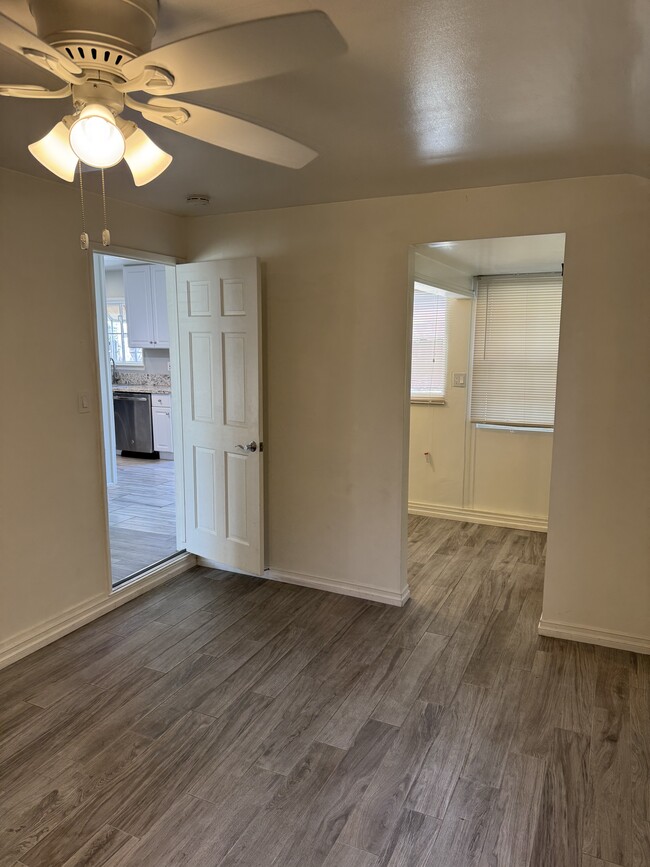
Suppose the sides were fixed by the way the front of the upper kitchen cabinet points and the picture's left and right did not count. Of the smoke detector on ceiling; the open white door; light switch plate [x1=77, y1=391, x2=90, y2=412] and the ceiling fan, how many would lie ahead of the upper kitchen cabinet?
4

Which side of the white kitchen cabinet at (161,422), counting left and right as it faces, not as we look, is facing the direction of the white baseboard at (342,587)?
front

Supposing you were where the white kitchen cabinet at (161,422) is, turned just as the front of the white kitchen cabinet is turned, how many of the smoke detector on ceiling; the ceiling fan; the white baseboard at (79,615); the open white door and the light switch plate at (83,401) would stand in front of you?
5

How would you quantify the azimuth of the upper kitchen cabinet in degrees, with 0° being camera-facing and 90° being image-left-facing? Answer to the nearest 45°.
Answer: approximately 0°

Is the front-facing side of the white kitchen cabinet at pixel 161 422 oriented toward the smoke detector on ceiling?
yes

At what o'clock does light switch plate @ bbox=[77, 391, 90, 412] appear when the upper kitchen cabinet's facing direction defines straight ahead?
The light switch plate is roughly at 12 o'clock from the upper kitchen cabinet.

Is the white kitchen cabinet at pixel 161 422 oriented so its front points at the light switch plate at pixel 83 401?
yes

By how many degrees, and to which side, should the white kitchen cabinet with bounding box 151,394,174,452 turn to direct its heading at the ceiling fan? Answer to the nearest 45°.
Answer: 0° — it already faces it

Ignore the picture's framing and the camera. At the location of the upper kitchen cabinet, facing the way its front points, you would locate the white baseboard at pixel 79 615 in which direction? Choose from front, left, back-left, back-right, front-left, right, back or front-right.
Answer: front

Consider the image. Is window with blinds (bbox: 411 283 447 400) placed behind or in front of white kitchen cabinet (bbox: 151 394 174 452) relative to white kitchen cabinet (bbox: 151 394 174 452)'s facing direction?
in front

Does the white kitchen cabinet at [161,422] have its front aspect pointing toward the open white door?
yes
